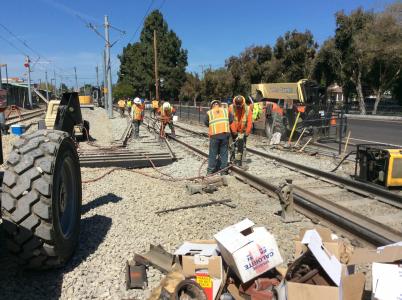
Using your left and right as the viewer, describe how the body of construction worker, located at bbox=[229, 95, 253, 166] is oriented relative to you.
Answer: facing the viewer

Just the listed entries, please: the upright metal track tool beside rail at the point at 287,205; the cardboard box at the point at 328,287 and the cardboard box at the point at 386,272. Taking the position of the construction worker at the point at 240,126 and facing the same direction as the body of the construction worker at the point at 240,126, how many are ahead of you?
3

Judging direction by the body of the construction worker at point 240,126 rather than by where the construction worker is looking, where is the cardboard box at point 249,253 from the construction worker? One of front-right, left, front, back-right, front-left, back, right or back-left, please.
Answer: front

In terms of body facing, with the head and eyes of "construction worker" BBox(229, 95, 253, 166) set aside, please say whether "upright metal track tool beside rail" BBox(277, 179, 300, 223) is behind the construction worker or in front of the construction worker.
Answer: in front

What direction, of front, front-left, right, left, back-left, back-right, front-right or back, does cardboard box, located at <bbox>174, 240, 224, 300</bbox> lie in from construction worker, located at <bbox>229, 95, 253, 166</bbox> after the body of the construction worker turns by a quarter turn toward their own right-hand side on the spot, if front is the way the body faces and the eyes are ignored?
left

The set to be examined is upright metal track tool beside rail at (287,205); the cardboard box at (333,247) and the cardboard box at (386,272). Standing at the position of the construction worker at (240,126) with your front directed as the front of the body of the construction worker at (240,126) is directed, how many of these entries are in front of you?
3

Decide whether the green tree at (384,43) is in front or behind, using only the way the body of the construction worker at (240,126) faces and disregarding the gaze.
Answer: behind

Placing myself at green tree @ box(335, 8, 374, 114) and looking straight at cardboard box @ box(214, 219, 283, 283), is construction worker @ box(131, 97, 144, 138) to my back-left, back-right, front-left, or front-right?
front-right

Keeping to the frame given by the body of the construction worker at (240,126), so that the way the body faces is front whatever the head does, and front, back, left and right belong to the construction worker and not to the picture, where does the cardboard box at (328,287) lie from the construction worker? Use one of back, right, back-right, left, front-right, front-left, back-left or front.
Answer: front

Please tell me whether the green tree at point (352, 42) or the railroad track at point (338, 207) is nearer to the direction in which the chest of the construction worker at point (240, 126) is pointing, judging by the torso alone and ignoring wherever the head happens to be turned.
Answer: the railroad track
